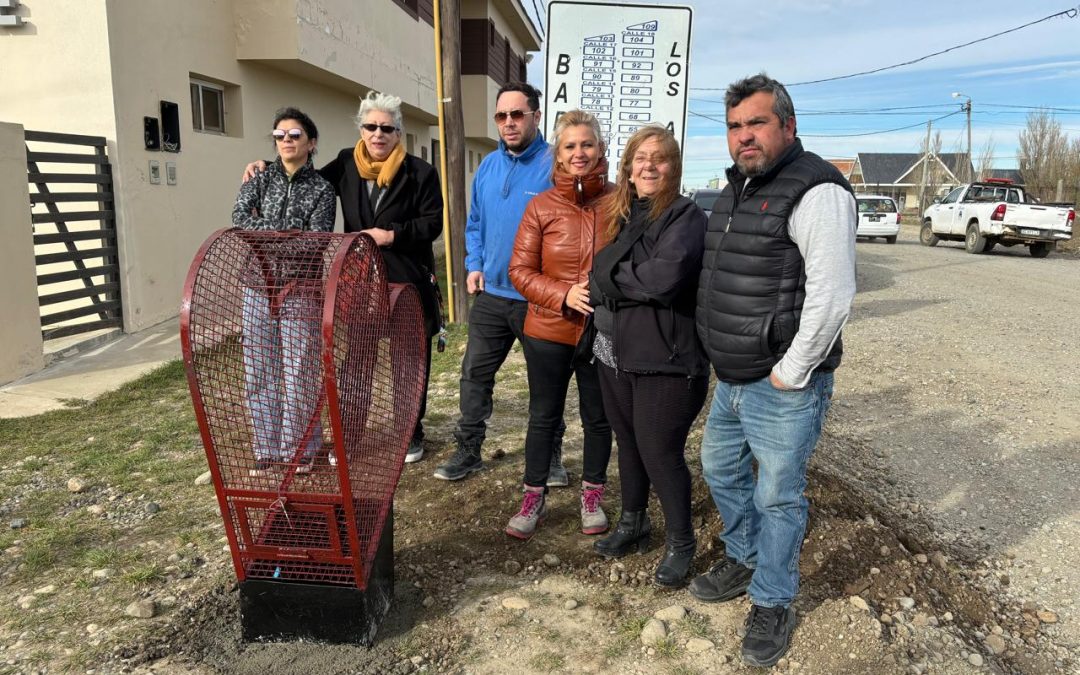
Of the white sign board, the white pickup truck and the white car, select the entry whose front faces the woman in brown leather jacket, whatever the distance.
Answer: the white sign board

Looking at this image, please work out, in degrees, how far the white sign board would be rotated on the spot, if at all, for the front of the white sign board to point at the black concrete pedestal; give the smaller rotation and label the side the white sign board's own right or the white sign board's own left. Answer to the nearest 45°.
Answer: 0° — it already faces it

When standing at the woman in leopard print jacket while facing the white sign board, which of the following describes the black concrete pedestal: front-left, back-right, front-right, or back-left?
back-right

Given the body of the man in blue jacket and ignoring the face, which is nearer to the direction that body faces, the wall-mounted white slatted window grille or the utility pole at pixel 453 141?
the wall-mounted white slatted window grille

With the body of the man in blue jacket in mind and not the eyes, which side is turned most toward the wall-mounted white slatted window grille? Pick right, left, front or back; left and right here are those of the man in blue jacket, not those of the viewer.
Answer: right

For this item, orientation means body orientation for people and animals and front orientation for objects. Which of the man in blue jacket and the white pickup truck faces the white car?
the white pickup truck

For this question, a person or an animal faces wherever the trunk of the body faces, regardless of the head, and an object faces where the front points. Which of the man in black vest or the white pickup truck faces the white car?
the white pickup truck

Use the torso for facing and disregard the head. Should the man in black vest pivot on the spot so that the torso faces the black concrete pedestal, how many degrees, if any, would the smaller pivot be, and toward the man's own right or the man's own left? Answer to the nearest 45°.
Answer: approximately 45° to the man's own right

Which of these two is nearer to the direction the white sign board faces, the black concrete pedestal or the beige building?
the black concrete pedestal
